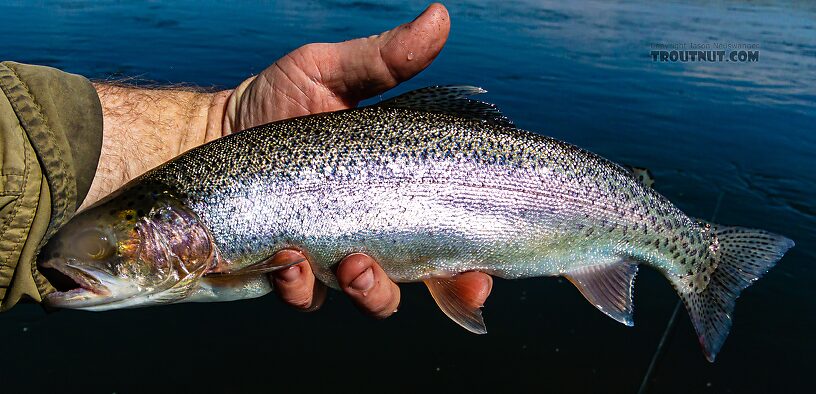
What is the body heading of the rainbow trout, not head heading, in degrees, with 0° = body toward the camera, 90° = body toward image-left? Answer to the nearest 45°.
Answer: approximately 90°
